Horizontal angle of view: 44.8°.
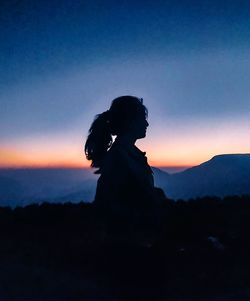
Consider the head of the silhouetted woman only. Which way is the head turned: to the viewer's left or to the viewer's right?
to the viewer's right

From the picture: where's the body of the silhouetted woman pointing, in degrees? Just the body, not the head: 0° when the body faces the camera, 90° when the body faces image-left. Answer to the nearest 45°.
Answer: approximately 270°
